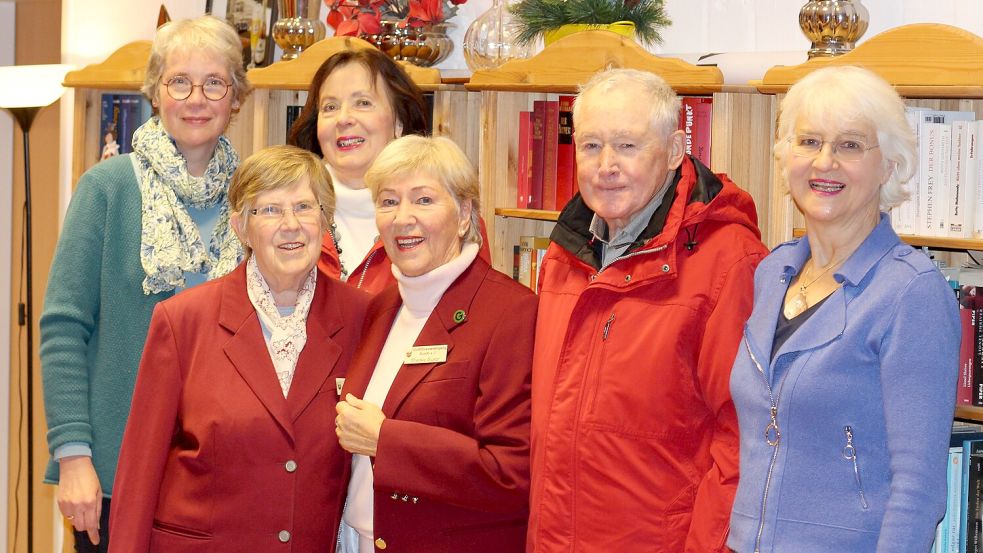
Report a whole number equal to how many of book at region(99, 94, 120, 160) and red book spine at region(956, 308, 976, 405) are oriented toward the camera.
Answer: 2

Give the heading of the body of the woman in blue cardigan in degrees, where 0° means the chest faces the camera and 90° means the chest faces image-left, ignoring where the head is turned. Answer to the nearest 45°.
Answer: approximately 45°

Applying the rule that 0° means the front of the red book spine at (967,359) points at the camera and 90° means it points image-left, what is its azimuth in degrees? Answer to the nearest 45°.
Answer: approximately 0°
